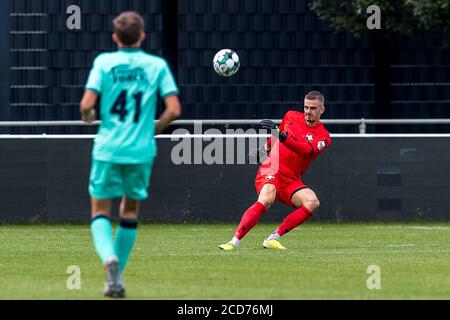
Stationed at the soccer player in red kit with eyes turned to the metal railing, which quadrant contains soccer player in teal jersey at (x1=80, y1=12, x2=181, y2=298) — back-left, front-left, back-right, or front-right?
back-left

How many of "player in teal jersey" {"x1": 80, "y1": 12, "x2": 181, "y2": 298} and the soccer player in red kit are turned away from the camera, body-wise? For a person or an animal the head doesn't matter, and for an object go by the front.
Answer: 1

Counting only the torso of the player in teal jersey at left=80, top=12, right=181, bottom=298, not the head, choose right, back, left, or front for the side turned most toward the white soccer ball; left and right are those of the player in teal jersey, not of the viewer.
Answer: front

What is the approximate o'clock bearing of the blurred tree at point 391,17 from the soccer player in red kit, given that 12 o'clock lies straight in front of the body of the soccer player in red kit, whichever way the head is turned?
The blurred tree is roughly at 5 o'clock from the soccer player in red kit.

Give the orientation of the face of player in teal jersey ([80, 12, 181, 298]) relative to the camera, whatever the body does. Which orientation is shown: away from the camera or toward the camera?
away from the camera

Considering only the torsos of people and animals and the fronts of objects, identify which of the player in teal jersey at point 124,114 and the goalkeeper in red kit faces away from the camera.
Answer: the player in teal jersey

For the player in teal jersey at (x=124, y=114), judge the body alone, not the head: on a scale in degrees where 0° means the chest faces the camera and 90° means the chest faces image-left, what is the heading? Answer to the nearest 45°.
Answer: approximately 180°
